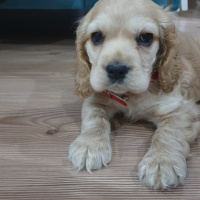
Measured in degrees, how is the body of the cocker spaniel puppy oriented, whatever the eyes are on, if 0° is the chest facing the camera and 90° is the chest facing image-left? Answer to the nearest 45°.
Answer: approximately 45°
